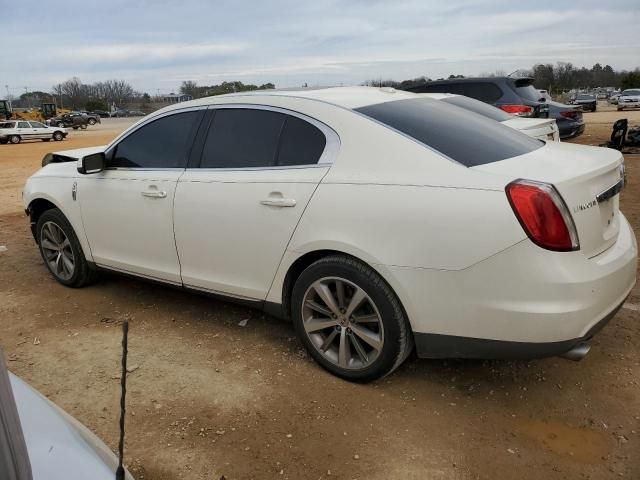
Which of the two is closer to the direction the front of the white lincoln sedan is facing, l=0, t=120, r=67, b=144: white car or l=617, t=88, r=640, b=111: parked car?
the white car

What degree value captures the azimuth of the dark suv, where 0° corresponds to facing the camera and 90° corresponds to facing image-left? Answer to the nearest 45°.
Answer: approximately 135°

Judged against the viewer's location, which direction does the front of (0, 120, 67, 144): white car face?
facing to the right of the viewer

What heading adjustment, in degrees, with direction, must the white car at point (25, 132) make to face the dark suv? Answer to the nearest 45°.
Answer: approximately 90° to its right

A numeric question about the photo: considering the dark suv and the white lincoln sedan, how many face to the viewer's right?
0

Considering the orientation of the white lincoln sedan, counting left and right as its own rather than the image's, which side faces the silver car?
left

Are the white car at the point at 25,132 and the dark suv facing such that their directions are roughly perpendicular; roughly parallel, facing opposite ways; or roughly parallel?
roughly perpendicular

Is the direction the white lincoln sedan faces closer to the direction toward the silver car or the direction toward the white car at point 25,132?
the white car

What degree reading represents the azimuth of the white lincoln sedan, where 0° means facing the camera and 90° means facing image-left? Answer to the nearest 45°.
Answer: approximately 135°

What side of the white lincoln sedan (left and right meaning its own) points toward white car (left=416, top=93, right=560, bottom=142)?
right

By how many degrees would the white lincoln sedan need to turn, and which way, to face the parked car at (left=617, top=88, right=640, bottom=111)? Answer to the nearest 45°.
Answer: approximately 90° to its right

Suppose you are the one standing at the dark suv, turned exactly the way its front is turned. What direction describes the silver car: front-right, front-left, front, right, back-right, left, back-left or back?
back-left

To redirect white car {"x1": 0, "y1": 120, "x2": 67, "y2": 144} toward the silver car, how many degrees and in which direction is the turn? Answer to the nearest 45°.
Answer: approximately 90° to its right
